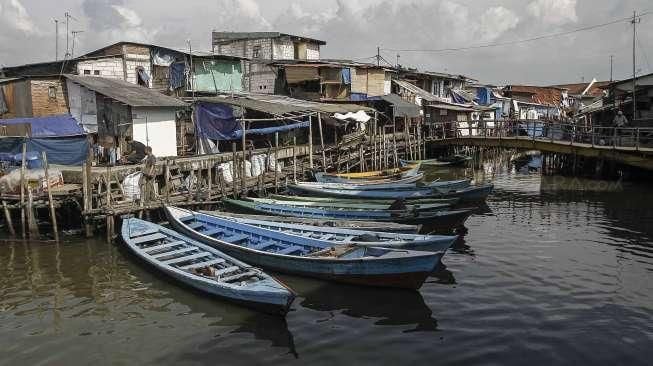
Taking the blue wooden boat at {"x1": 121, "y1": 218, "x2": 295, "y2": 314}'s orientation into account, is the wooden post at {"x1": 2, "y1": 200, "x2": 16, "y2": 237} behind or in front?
behind

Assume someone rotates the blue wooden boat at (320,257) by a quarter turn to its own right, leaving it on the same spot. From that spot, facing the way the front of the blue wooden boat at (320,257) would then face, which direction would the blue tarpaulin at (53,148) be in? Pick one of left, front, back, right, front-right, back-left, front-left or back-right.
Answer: right

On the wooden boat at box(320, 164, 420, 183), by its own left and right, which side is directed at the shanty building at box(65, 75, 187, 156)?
back

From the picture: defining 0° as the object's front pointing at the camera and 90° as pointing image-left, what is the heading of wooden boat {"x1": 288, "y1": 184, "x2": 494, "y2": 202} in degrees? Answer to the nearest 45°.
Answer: approximately 270°

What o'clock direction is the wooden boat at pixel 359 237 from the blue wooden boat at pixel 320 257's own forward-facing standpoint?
The wooden boat is roughly at 9 o'clock from the blue wooden boat.

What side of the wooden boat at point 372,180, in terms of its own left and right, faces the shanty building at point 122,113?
back

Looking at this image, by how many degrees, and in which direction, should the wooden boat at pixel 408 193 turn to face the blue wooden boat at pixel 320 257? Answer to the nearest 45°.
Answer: approximately 90° to its right

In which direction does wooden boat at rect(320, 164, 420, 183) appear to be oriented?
to the viewer's right

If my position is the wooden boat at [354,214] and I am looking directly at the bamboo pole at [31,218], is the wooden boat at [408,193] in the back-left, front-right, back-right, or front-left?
back-right
